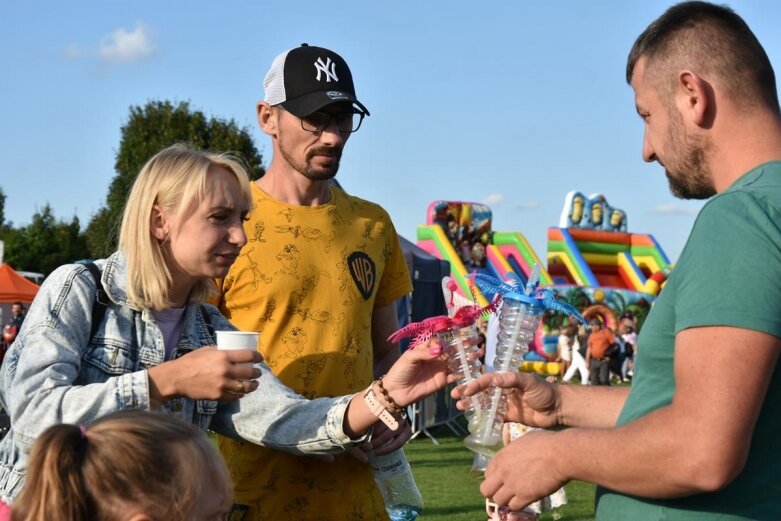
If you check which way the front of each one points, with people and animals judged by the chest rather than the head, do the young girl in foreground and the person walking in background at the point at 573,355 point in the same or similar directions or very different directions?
very different directions

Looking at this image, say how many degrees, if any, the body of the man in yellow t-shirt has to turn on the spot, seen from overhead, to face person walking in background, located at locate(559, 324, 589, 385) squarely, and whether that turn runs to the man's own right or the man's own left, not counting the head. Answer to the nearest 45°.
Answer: approximately 135° to the man's own left

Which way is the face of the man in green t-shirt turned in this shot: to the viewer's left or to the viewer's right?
to the viewer's left

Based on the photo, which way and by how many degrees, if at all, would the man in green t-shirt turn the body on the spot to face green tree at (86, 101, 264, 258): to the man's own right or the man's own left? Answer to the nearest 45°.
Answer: approximately 45° to the man's own right

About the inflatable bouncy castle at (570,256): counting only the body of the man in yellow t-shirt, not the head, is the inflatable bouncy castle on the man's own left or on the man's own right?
on the man's own left

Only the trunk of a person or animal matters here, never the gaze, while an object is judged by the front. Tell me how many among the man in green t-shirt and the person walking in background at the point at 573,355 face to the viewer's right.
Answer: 0

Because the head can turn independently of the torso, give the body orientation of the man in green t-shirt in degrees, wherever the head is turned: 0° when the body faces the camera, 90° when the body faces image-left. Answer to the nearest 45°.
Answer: approximately 90°
